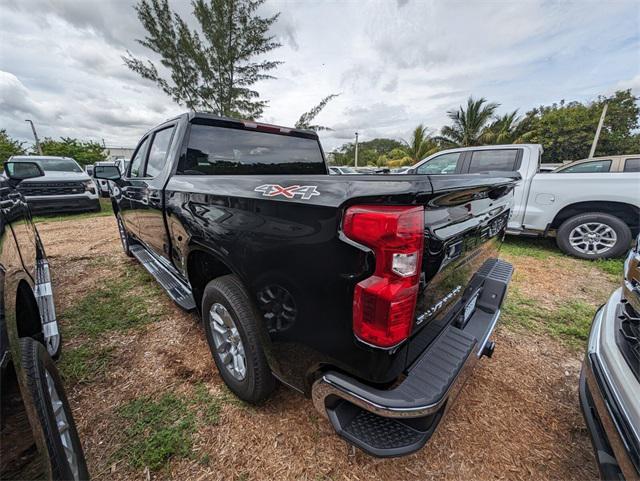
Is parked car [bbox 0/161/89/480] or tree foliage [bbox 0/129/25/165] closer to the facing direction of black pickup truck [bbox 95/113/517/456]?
the tree foliage

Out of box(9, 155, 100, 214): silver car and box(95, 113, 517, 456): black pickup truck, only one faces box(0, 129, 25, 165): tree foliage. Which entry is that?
the black pickup truck

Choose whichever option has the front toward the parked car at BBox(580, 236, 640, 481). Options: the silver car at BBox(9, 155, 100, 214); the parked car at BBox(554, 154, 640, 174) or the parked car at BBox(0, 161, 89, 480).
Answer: the silver car

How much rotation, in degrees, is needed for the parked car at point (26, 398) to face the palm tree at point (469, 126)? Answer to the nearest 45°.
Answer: approximately 90° to its right

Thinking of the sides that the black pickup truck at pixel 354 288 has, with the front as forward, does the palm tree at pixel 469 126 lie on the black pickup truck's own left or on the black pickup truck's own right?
on the black pickup truck's own right

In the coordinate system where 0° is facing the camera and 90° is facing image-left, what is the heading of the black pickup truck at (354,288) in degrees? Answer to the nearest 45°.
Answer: approximately 135°

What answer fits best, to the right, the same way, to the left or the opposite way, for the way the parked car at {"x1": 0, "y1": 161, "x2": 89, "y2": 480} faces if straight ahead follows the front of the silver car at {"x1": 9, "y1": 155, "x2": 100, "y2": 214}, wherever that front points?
the opposite way

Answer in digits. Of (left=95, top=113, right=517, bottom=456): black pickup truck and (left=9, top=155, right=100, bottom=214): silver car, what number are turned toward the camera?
1
